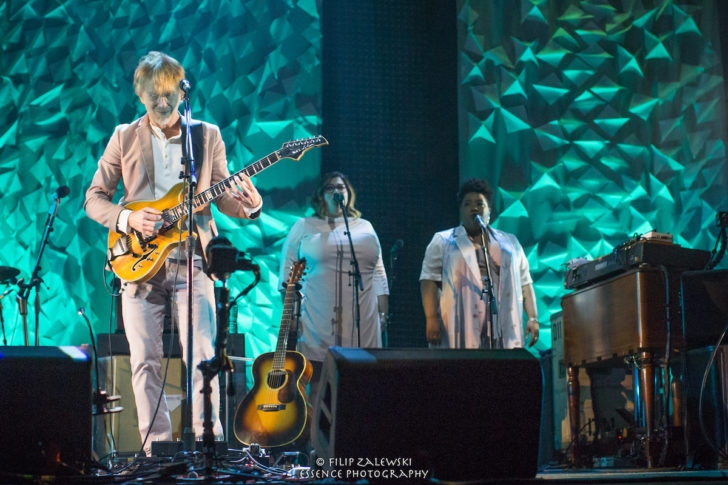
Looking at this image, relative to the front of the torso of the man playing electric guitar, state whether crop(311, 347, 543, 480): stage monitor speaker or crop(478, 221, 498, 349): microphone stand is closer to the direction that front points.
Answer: the stage monitor speaker

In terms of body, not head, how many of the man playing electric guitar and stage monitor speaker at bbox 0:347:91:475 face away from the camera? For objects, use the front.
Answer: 1

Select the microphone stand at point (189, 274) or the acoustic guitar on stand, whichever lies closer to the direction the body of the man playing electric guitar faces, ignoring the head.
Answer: the microphone stand

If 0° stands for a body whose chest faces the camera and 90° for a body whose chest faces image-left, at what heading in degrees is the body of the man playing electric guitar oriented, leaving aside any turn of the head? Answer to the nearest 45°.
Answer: approximately 0°

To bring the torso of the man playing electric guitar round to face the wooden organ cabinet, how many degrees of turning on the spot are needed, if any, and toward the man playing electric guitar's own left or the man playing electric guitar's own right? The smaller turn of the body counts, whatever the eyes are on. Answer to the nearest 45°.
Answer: approximately 90° to the man playing electric guitar's own left

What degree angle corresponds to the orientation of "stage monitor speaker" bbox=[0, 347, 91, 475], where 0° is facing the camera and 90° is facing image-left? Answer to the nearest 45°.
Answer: approximately 180°

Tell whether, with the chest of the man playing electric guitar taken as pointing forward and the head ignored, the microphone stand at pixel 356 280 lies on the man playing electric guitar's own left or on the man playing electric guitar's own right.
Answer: on the man playing electric guitar's own left

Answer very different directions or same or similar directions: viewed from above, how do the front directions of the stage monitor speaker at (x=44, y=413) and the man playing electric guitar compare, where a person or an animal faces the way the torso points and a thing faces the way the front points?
very different directions
